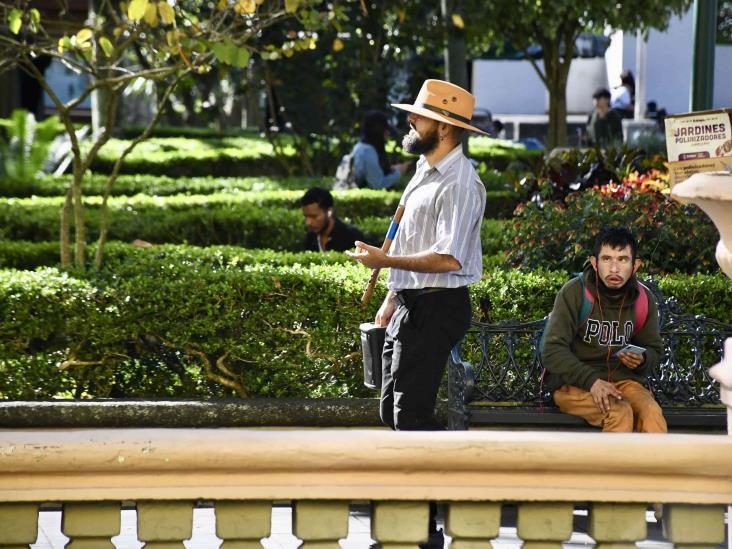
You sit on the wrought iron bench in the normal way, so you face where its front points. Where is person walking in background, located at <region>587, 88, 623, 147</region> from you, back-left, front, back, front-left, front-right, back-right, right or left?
back

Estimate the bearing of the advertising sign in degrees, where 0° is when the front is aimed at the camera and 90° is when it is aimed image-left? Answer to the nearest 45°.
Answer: approximately 0°

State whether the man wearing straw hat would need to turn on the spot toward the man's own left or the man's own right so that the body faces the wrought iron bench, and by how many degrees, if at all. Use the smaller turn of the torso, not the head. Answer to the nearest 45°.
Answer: approximately 135° to the man's own right

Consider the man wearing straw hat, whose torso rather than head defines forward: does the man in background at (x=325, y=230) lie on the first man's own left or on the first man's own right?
on the first man's own right

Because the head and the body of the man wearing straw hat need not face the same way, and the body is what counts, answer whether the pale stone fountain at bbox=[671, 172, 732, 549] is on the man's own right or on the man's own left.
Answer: on the man's own left

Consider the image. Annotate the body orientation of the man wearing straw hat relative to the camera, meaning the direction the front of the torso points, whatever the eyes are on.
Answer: to the viewer's left

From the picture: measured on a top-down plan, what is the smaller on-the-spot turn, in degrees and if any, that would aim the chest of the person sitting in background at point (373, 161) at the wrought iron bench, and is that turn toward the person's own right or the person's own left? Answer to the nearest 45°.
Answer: approximately 90° to the person's own right

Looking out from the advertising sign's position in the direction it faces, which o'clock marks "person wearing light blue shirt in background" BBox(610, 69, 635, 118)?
The person wearing light blue shirt in background is roughly at 6 o'clock from the advertising sign.

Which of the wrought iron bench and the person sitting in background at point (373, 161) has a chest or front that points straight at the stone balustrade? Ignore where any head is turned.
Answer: the wrought iron bench

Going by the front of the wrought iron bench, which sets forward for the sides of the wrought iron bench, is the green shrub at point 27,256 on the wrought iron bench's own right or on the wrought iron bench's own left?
on the wrought iron bench's own right
